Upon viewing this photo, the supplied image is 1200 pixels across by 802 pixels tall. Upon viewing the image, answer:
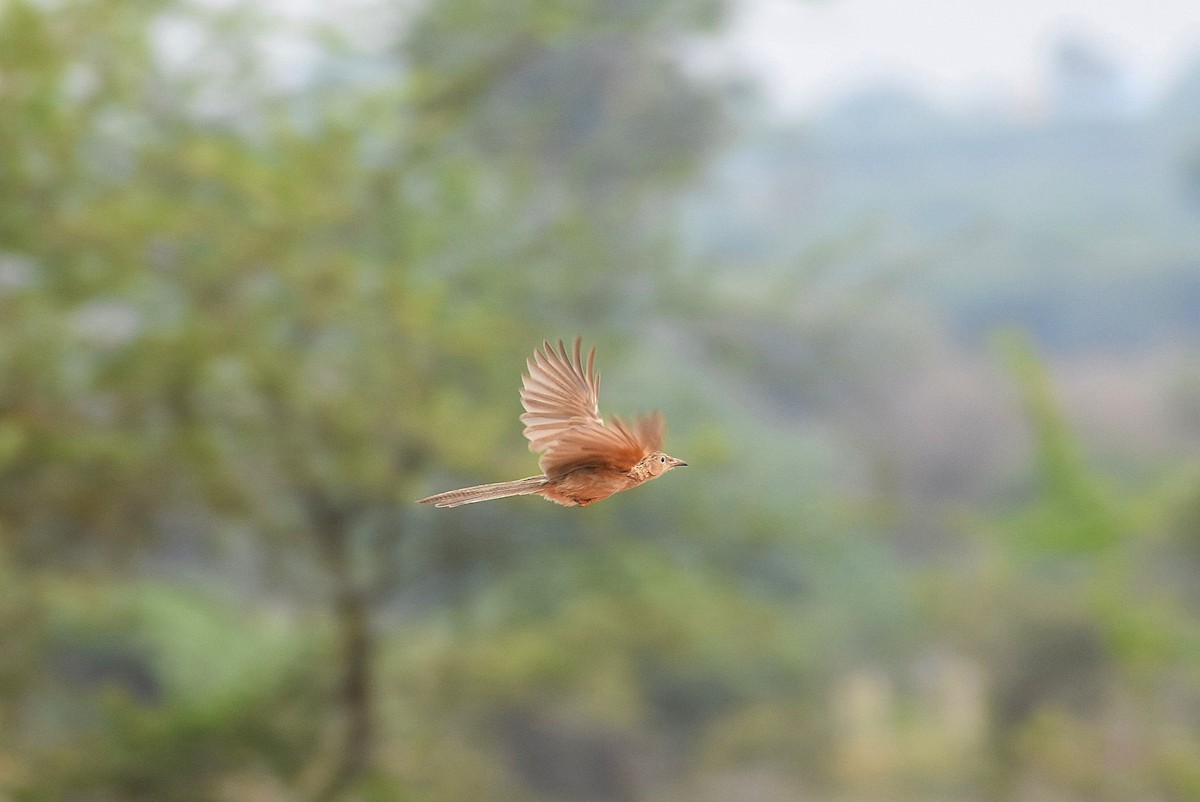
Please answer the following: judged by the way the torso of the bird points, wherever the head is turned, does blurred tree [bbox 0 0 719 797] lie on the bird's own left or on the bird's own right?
on the bird's own left

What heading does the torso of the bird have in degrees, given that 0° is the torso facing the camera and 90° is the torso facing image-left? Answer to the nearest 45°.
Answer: approximately 270°
